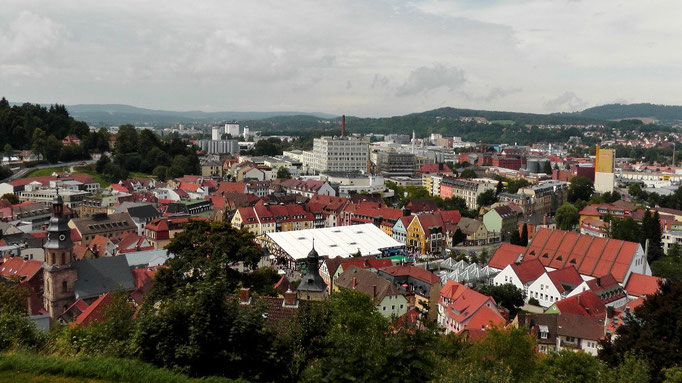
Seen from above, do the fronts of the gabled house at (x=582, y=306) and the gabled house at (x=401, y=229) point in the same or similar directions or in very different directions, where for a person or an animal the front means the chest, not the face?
same or similar directions

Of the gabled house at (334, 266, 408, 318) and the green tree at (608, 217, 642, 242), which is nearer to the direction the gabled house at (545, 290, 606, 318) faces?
the gabled house

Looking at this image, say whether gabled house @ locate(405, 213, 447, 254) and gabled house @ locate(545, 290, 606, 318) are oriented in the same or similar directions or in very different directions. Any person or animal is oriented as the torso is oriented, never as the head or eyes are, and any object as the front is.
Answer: same or similar directions

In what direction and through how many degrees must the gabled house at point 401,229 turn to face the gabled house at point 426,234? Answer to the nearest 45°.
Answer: approximately 90° to its left

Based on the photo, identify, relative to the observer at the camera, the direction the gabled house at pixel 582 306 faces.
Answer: facing the viewer and to the left of the viewer

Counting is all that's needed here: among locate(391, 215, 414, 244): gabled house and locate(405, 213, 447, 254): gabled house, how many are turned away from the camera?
0

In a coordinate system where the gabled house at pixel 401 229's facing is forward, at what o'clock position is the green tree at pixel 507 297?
The green tree is roughly at 10 o'clock from the gabled house.

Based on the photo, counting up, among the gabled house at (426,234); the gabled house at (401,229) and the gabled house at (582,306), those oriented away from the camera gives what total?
0

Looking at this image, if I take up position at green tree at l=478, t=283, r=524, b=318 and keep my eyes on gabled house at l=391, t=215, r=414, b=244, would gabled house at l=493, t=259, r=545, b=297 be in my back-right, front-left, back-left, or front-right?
front-right

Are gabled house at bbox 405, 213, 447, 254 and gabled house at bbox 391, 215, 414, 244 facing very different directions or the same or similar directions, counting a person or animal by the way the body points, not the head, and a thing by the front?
same or similar directions

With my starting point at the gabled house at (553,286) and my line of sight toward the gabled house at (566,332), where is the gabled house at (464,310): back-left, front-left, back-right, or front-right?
front-right

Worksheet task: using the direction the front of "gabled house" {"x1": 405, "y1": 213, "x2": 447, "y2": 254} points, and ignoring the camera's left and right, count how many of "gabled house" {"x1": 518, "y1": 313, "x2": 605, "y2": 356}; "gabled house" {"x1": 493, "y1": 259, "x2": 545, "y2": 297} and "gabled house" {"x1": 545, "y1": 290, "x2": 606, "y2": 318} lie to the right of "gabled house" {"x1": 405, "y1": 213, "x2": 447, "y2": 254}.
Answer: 0

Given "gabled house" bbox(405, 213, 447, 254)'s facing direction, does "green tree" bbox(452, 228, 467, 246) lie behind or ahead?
behind

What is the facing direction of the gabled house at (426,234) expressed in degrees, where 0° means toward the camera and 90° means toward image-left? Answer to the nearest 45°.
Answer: approximately 45°

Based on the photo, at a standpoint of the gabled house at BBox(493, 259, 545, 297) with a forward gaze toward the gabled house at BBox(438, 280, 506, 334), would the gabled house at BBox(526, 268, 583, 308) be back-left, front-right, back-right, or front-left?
front-left

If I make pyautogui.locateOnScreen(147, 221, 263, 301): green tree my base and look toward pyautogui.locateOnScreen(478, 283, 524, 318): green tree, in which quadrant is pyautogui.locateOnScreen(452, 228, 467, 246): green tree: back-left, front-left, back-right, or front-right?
front-left

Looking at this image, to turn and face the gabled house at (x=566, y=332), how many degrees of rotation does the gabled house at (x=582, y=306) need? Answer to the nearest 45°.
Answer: approximately 45° to its left
